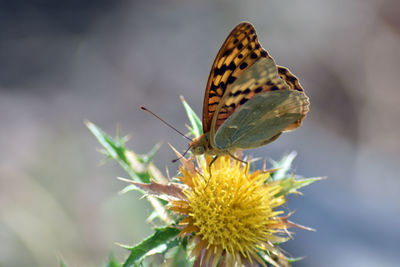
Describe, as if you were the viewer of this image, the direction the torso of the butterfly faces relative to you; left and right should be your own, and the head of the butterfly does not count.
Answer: facing to the left of the viewer
